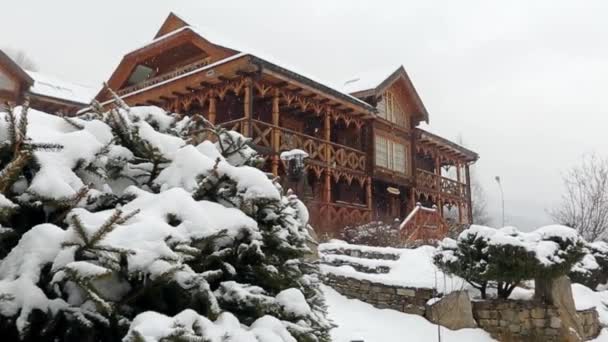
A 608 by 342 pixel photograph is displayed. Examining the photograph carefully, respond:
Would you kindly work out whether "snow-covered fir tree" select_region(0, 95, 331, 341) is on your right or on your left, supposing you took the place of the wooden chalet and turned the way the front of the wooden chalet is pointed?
on your right

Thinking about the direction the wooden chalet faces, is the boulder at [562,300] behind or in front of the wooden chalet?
in front

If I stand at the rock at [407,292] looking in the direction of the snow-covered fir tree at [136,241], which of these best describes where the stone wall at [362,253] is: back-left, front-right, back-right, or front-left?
back-right
